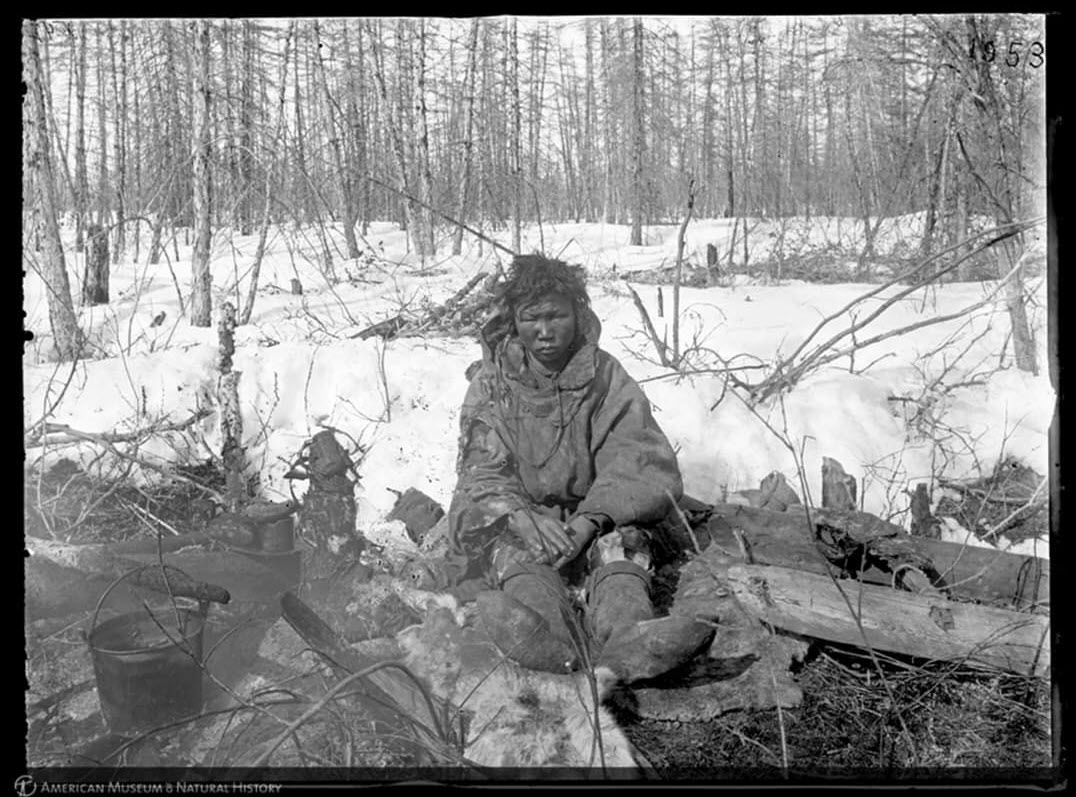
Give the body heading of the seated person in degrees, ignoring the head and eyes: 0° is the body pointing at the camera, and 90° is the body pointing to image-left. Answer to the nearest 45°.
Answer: approximately 0°
